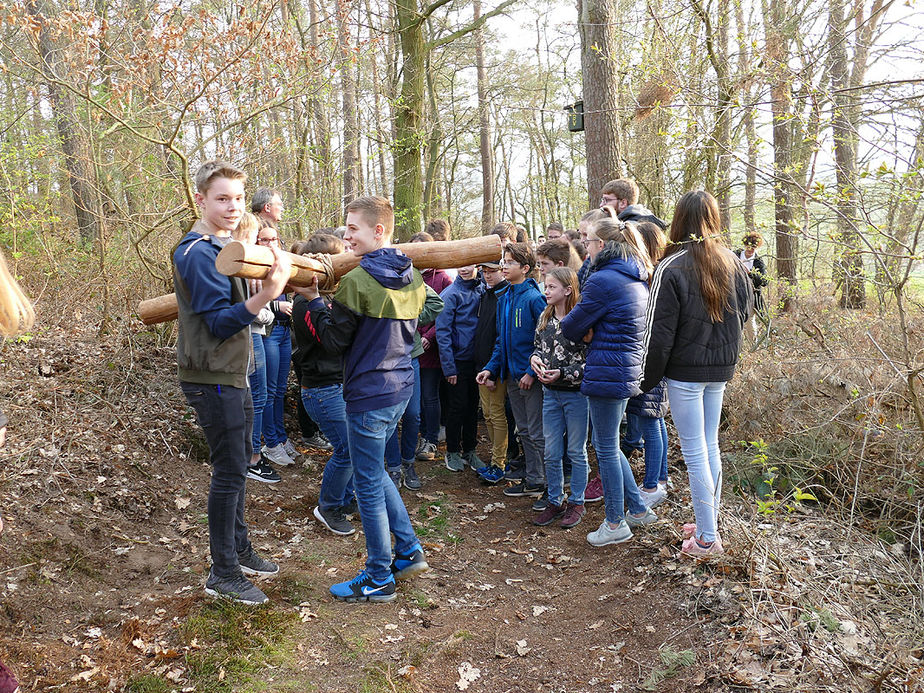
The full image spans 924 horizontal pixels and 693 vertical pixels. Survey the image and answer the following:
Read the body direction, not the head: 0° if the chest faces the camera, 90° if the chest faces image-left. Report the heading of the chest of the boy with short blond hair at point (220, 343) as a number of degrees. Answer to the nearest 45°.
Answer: approximately 270°

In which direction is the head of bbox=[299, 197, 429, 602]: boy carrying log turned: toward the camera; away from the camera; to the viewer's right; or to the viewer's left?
to the viewer's left

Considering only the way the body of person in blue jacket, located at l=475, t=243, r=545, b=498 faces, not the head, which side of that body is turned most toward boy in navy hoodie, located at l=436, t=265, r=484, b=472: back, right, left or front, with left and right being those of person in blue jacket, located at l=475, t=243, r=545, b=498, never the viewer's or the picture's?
right

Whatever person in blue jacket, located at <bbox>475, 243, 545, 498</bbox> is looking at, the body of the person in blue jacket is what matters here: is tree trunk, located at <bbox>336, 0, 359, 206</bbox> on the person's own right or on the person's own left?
on the person's own right

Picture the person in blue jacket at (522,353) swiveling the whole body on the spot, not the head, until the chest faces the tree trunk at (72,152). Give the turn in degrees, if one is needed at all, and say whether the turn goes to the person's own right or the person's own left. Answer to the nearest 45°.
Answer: approximately 90° to the person's own right

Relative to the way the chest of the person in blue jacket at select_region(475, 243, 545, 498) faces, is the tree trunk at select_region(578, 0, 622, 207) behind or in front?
behind

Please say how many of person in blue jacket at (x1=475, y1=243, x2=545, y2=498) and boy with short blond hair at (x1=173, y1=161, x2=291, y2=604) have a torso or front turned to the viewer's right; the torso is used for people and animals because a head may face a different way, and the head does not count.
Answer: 1

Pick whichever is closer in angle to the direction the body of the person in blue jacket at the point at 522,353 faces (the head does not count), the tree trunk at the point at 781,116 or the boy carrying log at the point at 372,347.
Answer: the boy carrying log

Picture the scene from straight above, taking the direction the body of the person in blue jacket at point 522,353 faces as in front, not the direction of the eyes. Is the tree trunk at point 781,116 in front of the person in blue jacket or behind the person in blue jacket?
behind

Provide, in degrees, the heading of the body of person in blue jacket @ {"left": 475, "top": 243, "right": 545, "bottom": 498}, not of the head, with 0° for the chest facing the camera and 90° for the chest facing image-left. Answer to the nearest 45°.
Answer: approximately 45°

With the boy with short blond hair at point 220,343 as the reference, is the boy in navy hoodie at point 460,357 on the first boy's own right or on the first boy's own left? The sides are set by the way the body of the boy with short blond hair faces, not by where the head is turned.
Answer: on the first boy's own left

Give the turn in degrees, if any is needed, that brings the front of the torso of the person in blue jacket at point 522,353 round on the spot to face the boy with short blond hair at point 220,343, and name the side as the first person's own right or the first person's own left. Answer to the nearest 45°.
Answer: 0° — they already face them
